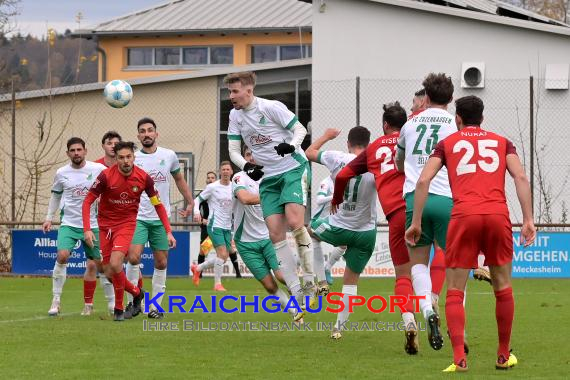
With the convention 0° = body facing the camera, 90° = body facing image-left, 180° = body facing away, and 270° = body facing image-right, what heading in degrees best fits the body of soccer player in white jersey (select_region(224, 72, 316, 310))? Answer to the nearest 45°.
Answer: approximately 45°

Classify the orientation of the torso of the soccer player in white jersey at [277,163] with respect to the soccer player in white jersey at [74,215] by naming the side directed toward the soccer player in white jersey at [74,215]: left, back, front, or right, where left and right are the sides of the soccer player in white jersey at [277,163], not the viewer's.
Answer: right

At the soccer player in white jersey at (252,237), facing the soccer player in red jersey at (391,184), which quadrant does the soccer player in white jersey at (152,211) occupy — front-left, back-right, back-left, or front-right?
back-right

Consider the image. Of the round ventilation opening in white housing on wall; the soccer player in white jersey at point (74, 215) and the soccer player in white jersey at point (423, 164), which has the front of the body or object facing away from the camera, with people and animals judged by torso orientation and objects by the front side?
the soccer player in white jersey at point (423, 164)

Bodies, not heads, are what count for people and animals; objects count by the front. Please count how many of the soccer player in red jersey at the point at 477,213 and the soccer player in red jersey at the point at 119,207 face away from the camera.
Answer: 1

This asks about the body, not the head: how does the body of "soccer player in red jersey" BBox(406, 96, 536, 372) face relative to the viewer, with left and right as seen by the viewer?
facing away from the viewer

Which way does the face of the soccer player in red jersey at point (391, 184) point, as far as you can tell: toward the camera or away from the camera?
away from the camera

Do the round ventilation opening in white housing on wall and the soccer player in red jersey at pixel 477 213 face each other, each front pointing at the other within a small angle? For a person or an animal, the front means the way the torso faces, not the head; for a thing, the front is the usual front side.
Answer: yes

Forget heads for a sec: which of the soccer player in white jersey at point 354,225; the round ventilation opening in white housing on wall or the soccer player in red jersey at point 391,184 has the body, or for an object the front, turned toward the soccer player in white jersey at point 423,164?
the round ventilation opening in white housing on wall

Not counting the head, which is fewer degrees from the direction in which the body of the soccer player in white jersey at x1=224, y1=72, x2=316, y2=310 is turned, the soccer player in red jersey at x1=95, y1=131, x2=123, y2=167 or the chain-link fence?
the soccer player in red jersey
